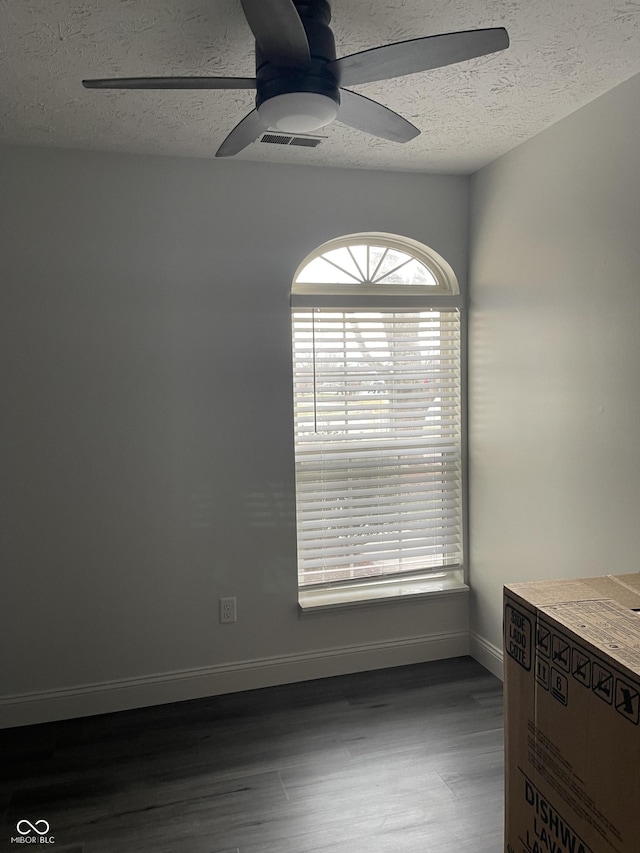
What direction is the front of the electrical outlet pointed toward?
toward the camera

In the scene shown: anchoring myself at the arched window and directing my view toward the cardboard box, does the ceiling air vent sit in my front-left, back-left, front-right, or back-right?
front-right

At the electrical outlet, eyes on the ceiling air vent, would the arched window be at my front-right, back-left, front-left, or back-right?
front-left

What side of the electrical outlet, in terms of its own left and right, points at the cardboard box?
front
